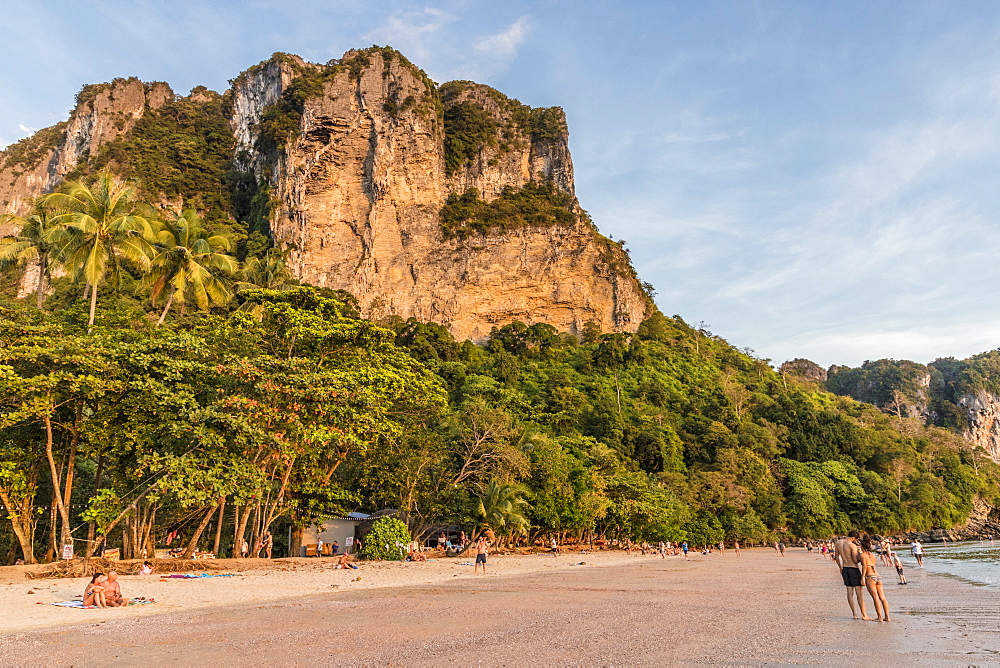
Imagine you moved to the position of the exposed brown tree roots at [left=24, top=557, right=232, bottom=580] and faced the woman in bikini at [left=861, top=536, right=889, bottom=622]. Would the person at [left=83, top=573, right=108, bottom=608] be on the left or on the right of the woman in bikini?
right

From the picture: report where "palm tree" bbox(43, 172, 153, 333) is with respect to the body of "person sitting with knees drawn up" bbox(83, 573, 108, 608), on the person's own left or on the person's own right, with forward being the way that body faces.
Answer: on the person's own left

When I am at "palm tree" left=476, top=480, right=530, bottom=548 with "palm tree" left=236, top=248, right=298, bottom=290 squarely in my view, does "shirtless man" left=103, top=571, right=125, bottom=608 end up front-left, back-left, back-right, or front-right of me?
back-left

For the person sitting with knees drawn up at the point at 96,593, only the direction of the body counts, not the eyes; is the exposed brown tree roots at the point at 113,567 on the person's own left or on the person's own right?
on the person's own left
